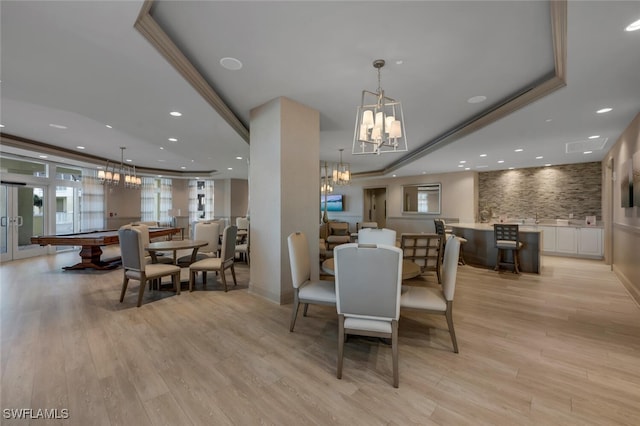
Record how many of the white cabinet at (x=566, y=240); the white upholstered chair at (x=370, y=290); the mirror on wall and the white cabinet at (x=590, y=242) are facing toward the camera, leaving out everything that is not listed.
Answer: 3

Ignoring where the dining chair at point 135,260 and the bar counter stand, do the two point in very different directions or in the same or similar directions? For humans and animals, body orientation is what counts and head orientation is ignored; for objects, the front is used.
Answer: very different directions

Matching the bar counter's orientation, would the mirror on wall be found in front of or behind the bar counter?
behind

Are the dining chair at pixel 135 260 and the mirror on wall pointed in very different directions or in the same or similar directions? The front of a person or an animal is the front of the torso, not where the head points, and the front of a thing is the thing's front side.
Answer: very different directions

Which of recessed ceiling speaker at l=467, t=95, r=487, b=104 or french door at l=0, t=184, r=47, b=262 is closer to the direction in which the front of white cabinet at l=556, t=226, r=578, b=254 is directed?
the recessed ceiling speaker

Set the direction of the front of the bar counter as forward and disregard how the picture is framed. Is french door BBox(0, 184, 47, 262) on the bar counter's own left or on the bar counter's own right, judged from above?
on the bar counter's own right

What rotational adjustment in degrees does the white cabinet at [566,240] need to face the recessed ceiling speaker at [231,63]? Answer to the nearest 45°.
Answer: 0° — it already faces it
